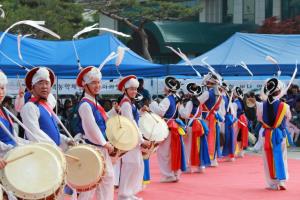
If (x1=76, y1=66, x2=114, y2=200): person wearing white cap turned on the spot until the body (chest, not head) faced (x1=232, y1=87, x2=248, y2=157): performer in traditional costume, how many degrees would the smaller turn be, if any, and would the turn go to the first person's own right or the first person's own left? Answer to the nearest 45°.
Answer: approximately 90° to the first person's own left

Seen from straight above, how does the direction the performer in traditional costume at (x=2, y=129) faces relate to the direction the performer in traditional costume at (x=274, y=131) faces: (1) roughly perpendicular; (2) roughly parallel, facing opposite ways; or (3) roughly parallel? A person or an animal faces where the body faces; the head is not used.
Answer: roughly perpendicular

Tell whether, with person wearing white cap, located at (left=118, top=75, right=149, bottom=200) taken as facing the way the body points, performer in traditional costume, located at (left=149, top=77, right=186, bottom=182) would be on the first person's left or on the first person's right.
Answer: on the first person's left

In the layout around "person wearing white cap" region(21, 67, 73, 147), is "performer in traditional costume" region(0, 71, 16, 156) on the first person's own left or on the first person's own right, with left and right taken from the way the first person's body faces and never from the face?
on the first person's own right

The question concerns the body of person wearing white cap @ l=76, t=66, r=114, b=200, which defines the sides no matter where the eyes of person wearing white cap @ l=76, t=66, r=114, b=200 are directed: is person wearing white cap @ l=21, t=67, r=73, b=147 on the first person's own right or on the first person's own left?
on the first person's own right
